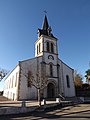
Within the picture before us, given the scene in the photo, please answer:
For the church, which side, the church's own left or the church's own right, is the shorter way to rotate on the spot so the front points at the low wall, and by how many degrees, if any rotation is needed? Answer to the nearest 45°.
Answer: approximately 45° to the church's own right

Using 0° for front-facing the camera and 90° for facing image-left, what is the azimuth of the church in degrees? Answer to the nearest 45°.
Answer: approximately 315°
